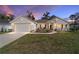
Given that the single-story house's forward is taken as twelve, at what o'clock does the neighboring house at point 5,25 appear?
The neighboring house is roughly at 3 o'clock from the single-story house.

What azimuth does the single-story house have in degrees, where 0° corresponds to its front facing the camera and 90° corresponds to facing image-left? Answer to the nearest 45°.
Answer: approximately 0°
